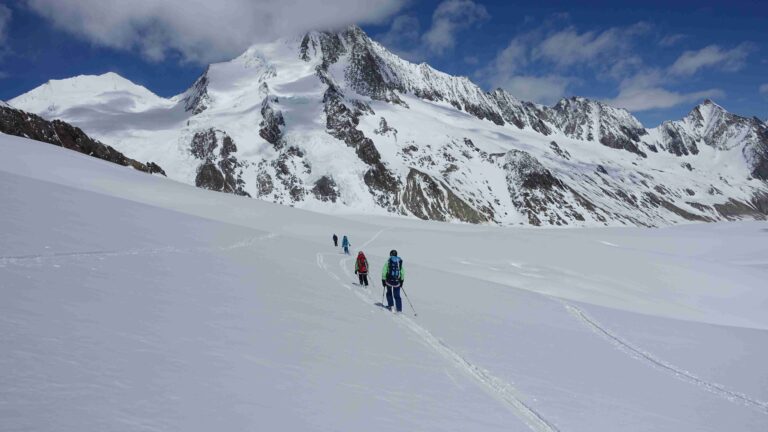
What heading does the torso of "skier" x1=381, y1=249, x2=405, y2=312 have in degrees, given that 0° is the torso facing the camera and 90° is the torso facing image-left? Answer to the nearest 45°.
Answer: approximately 180°

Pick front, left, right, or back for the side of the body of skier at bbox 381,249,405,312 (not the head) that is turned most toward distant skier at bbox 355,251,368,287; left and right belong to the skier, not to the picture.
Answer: front
